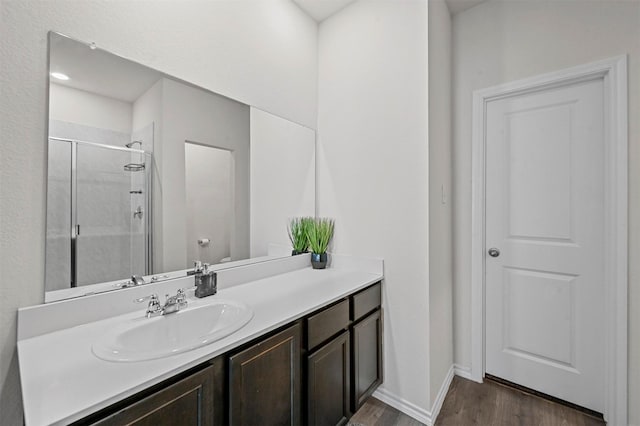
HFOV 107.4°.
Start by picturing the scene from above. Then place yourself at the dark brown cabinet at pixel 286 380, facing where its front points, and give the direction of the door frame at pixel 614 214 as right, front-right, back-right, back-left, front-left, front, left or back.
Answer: front-left

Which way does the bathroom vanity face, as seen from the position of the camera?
facing the viewer and to the right of the viewer

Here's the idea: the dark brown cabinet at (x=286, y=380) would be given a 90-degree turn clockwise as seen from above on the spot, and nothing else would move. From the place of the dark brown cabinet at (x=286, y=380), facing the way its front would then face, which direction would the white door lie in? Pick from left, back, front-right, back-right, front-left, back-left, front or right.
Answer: back-left

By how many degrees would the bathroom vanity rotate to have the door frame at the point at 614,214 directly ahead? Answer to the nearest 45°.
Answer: approximately 45° to its left
